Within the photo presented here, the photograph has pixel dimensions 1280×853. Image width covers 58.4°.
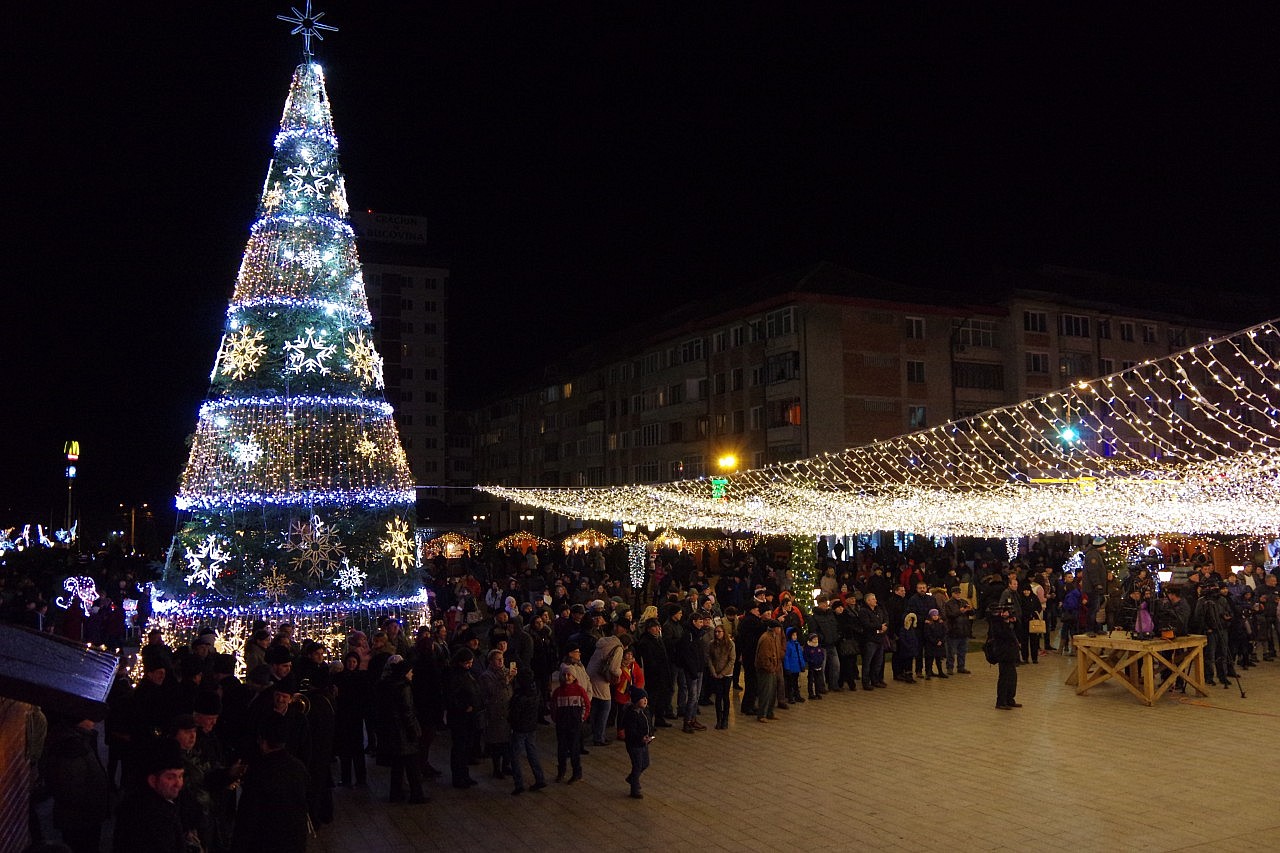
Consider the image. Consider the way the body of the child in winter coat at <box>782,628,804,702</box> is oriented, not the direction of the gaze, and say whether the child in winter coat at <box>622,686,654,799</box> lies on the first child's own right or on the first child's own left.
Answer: on the first child's own right

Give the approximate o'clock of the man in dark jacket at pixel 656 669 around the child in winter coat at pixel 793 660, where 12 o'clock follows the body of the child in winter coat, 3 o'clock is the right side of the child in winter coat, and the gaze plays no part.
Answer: The man in dark jacket is roughly at 3 o'clock from the child in winter coat.

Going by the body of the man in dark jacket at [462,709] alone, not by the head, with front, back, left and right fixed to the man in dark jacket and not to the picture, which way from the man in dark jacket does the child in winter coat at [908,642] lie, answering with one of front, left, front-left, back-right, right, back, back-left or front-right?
front-left

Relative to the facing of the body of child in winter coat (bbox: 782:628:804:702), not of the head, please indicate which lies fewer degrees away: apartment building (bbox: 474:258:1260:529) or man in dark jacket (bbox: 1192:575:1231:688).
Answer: the man in dark jacket

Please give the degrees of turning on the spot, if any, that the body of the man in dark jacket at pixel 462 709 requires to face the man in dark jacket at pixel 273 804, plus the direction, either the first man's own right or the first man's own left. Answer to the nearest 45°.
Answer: approximately 90° to the first man's own right

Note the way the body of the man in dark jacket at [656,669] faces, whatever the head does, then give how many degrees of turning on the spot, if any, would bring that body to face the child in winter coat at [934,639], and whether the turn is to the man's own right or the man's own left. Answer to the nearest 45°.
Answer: approximately 90° to the man's own left

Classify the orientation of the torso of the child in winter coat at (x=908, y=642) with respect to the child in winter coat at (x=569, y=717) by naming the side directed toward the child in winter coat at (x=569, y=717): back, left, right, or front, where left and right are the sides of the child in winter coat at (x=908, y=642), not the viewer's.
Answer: right

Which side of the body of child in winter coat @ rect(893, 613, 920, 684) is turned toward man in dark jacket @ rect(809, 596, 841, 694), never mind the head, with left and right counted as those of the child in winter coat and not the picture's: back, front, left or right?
right
